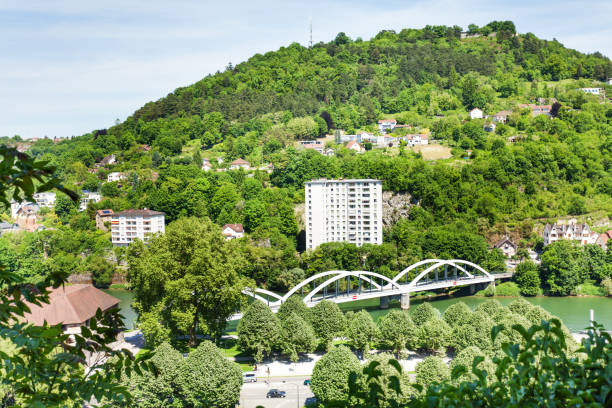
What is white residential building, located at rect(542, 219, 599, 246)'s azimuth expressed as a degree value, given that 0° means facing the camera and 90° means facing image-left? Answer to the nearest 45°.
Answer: approximately 0°

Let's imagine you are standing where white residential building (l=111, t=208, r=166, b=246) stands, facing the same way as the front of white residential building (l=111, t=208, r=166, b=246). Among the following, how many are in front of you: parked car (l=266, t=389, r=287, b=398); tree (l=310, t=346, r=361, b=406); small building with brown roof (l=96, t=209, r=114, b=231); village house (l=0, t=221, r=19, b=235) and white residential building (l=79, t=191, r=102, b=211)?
2

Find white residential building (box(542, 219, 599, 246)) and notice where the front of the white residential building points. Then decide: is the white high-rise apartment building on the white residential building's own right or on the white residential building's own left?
on the white residential building's own right

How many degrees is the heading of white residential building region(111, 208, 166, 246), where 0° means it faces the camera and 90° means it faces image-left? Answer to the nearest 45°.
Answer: approximately 0°

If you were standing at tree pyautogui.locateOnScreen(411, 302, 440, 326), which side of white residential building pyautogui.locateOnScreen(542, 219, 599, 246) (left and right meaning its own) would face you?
front

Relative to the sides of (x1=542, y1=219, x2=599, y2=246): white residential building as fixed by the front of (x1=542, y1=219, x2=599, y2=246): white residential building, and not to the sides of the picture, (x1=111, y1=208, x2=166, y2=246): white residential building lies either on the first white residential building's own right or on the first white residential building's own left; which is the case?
on the first white residential building's own right

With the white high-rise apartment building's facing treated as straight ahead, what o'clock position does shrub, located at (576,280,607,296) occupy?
The shrub is roughly at 10 o'clock from the white high-rise apartment building.

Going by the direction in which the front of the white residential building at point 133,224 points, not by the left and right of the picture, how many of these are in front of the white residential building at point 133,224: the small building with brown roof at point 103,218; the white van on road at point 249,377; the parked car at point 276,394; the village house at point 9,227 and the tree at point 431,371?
3

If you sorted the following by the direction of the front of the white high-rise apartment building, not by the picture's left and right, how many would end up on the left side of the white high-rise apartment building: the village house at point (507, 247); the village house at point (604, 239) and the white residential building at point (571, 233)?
3

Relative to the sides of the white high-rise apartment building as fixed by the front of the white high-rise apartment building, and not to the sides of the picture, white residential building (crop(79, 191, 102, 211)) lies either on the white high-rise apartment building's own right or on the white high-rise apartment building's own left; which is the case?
on the white high-rise apartment building's own right

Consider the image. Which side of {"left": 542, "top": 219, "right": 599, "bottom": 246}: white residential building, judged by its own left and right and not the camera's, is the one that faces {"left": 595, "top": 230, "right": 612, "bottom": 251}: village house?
left

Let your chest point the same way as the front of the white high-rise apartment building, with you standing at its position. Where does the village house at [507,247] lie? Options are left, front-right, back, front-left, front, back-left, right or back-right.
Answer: left
